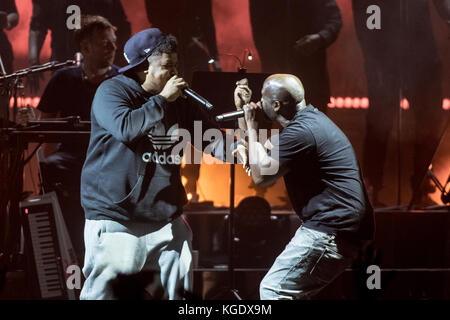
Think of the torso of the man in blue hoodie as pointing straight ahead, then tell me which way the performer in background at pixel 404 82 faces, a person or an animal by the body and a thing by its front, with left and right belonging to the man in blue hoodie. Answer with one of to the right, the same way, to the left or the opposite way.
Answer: to the right

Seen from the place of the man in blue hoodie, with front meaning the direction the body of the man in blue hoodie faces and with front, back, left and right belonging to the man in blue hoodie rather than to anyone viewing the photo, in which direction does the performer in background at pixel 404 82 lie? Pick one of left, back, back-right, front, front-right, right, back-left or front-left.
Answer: left

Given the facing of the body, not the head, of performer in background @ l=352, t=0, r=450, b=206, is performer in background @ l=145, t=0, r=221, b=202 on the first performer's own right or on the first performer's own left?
on the first performer's own right

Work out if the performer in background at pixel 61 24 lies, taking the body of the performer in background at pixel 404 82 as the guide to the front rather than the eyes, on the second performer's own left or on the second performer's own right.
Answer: on the second performer's own right

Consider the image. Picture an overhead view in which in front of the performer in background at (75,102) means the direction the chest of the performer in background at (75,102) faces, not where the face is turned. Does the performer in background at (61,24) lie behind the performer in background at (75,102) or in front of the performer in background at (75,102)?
behind

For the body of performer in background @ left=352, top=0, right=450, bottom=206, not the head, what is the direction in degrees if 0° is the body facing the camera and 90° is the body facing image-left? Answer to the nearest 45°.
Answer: approximately 0°

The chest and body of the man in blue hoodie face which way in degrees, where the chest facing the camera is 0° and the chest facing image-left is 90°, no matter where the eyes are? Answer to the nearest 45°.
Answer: approximately 315°

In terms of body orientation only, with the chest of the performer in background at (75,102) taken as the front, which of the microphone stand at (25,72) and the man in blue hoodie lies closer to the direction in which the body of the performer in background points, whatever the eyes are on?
the man in blue hoodie

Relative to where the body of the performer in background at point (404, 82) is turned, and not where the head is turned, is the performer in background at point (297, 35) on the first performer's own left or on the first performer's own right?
on the first performer's own right

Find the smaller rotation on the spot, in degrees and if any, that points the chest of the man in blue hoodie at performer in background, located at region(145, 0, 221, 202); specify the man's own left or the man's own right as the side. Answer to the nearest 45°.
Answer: approximately 135° to the man's own left
